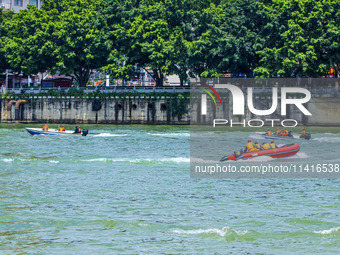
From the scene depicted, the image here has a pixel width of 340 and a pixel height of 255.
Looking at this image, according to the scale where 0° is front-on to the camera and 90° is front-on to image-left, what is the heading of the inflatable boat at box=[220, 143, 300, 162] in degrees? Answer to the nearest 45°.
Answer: approximately 270°
